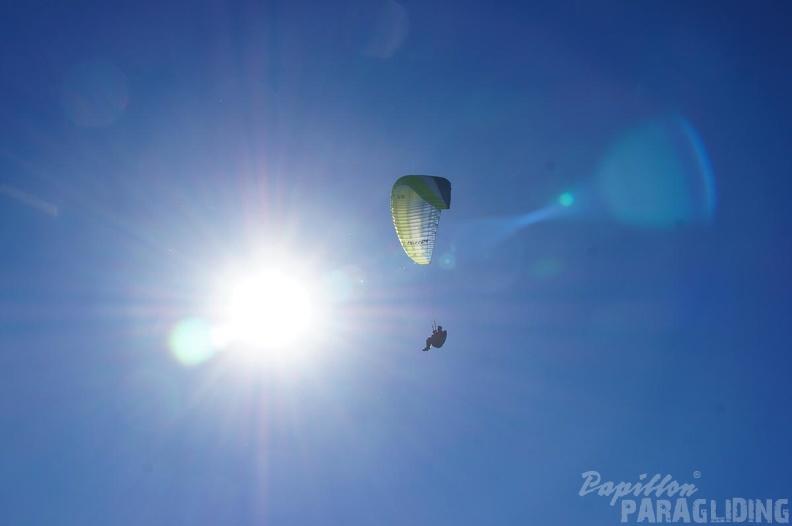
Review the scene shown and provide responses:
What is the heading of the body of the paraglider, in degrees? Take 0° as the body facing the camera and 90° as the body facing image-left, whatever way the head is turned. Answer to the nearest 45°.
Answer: approximately 90°

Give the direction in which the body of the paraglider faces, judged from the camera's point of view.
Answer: to the viewer's left
